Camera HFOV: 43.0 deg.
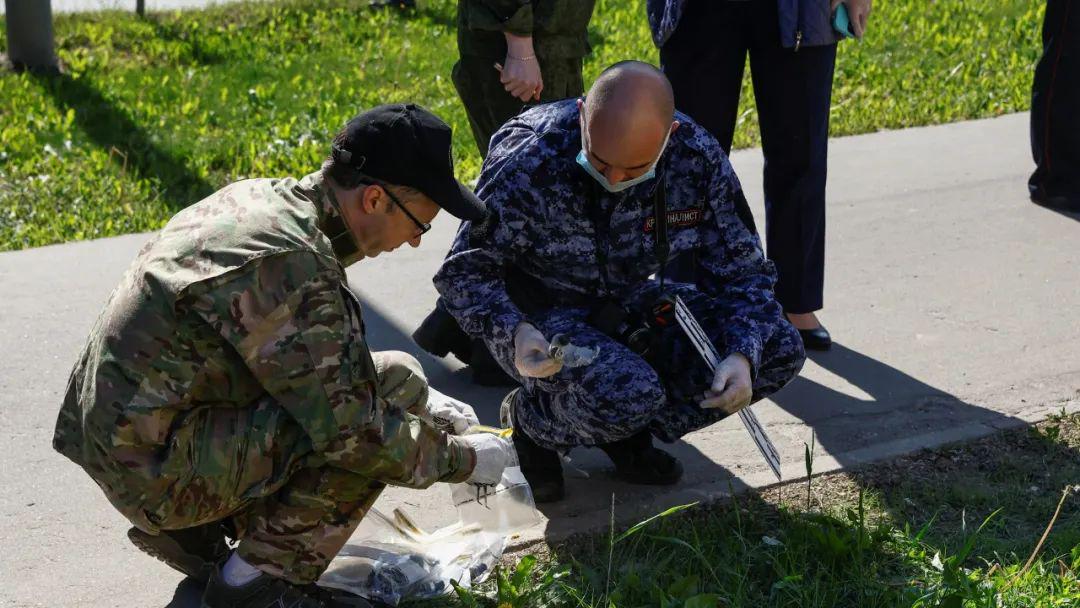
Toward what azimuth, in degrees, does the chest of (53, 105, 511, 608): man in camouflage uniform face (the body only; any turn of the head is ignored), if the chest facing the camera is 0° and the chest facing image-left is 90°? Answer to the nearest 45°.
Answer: approximately 270°

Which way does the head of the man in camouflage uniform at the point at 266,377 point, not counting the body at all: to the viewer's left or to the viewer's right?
to the viewer's right

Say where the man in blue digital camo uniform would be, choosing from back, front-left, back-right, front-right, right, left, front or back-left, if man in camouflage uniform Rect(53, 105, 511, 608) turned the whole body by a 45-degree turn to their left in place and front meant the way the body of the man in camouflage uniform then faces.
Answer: front

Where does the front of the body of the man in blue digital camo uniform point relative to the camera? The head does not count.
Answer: toward the camera

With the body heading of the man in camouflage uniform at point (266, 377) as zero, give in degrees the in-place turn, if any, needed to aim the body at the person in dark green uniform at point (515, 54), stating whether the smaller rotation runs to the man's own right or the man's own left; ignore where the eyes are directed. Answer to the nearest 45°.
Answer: approximately 45° to the man's own left

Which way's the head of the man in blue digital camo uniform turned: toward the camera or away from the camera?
toward the camera

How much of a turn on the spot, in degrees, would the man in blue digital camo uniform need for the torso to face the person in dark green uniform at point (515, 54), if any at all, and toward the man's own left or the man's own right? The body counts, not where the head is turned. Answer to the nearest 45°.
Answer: approximately 180°
